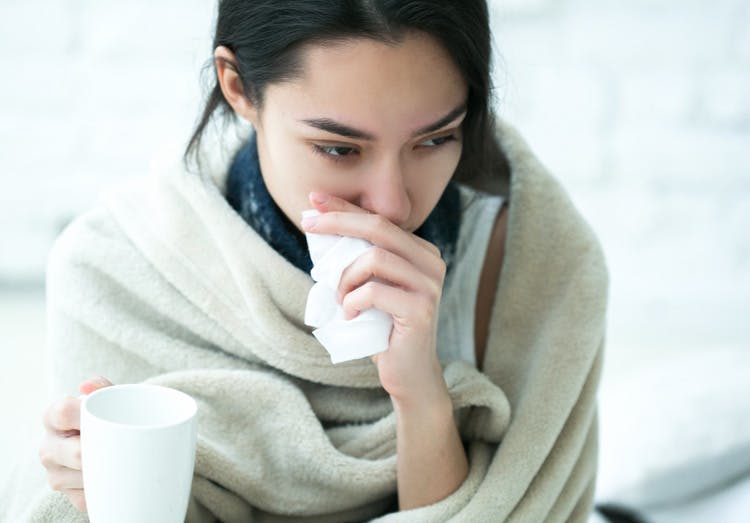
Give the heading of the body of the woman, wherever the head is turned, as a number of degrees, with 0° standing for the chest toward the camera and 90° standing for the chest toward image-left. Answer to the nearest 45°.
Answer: approximately 0°
